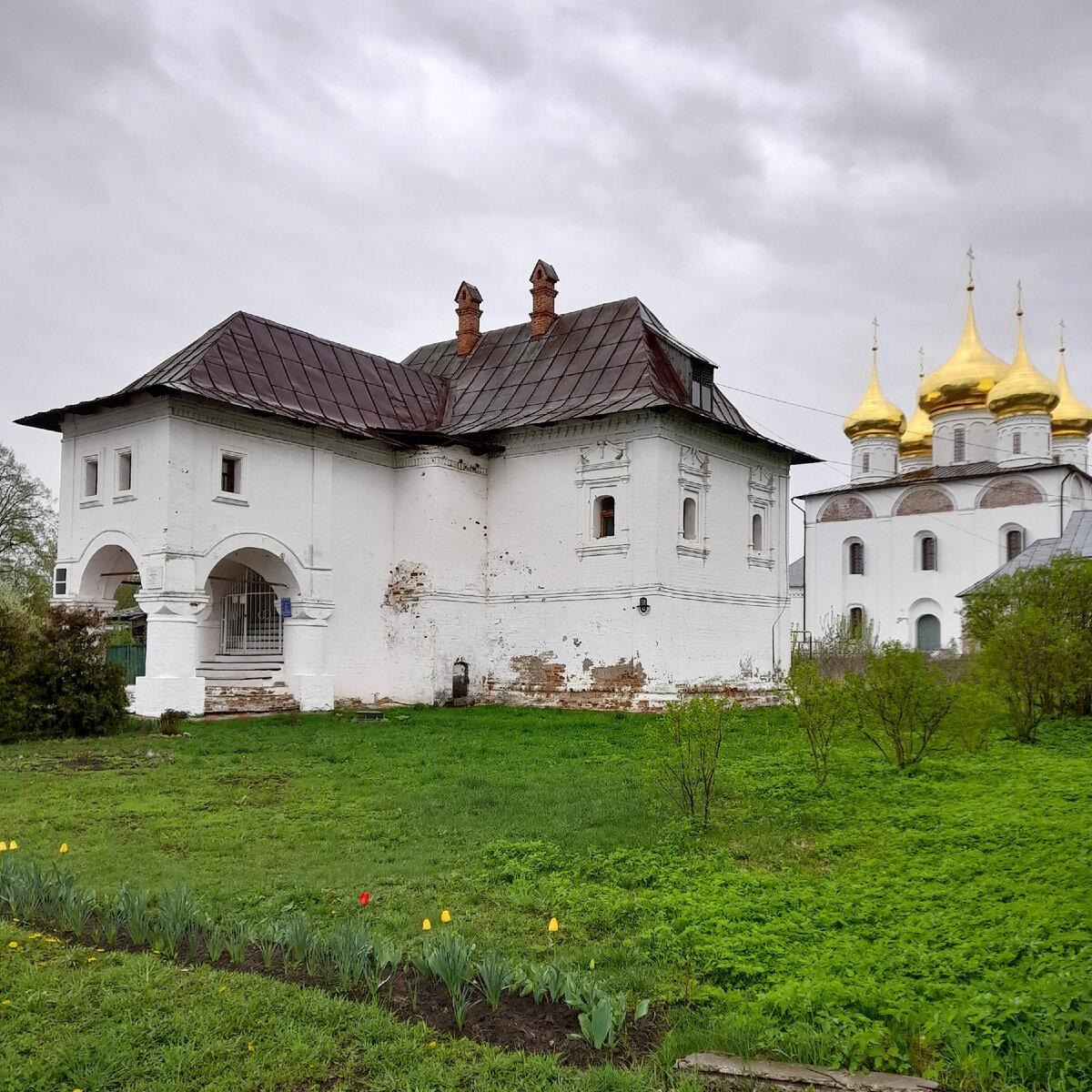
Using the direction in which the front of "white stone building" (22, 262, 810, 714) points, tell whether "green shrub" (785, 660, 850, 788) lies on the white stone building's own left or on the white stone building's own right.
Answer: on the white stone building's own left

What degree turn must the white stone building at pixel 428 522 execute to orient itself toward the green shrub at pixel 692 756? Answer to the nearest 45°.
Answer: approximately 45° to its left

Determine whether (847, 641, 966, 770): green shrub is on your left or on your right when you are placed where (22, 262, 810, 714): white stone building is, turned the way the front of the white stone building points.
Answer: on your left

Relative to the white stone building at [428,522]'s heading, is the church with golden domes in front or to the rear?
to the rear

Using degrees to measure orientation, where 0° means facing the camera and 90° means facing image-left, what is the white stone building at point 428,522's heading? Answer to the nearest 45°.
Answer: approximately 45°

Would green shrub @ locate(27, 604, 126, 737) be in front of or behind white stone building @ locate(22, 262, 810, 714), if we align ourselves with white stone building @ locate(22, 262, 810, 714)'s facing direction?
in front

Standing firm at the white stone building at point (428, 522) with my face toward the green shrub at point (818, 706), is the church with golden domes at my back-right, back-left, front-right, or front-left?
back-left

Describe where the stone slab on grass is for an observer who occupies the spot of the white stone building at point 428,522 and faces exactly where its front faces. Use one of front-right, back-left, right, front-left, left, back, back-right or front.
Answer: front-left

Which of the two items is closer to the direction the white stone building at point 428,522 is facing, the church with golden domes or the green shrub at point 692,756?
the green shrub
